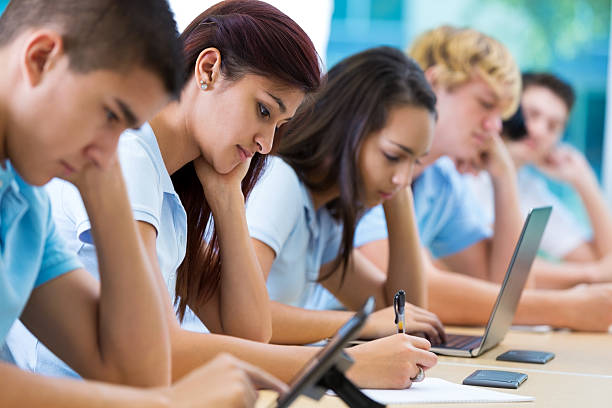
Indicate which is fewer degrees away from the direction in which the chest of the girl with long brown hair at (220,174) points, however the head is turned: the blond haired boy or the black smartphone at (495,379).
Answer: the black smartphone

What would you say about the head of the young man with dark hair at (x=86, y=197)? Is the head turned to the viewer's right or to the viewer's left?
to the viewer's right

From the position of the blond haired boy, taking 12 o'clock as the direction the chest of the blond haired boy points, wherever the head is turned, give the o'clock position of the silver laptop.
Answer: The silver laptop is roughly at 1 o'clock from the blond haired boy.

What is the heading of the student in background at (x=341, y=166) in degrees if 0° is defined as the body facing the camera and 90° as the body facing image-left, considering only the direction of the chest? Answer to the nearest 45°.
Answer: approximately 315°

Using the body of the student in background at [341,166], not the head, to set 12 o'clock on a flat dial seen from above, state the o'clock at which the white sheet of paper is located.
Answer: The white sheet of paper is roughly at 1 o'clock from the student in background.

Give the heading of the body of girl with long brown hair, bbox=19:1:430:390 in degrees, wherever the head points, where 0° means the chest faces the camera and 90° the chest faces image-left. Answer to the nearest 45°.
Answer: approximately 315°

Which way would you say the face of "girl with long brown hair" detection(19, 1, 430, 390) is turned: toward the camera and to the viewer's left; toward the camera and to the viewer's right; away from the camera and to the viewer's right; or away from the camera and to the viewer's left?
toward the camera and to the viewer's right

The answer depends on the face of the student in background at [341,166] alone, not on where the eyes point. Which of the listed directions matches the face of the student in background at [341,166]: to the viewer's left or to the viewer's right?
to the viewer's right

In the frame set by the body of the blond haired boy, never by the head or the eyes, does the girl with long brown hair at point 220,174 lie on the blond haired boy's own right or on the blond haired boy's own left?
on the blond haired boy's own right

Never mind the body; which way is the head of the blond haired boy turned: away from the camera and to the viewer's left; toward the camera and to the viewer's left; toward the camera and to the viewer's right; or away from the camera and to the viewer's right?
toward the camera and to the viewer's right

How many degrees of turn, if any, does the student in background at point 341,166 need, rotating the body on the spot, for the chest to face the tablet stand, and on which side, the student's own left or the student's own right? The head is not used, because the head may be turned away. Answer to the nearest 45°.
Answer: approximately 45° to the student's own right

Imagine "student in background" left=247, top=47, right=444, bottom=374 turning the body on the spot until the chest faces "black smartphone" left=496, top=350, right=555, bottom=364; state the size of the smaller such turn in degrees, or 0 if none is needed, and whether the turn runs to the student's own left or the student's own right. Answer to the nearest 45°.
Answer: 0° — they already face it

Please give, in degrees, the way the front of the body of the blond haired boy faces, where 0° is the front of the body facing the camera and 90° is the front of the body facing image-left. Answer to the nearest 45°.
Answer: approximately 315°
